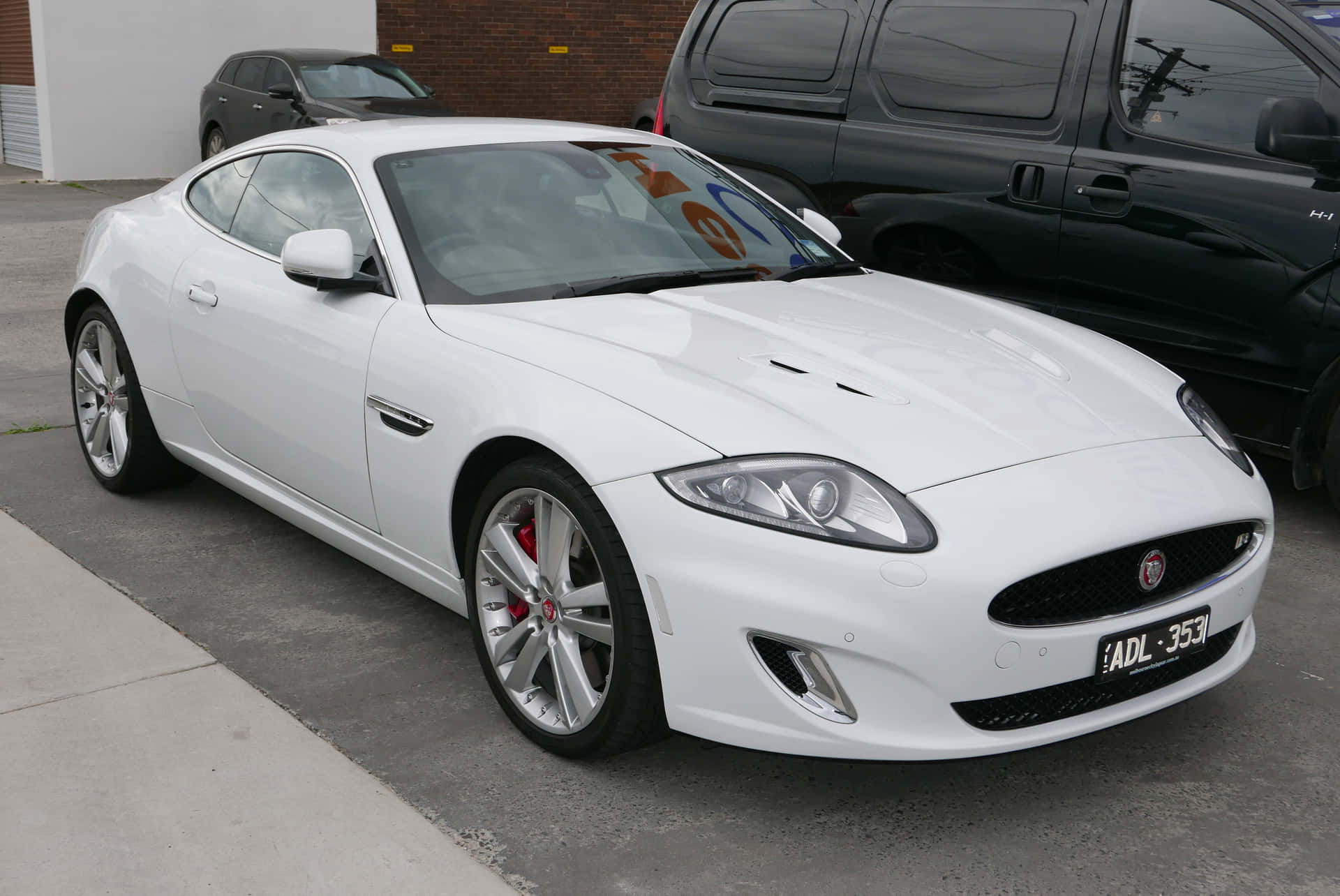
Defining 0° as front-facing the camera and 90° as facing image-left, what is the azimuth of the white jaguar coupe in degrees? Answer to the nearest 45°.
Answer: approximately 315°

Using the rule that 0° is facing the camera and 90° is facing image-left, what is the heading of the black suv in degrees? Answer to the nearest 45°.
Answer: approximately 315°
